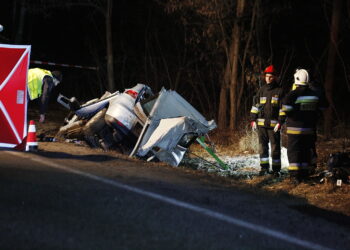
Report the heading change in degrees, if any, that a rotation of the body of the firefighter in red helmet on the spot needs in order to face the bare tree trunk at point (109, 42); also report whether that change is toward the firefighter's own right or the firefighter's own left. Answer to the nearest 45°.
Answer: approximately 135° to the firefighter's own right

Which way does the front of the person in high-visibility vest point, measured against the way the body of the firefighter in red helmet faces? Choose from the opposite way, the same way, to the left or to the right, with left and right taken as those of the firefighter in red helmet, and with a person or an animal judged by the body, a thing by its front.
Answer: to the left

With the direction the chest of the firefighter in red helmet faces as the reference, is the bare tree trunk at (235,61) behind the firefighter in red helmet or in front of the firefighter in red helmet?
behind

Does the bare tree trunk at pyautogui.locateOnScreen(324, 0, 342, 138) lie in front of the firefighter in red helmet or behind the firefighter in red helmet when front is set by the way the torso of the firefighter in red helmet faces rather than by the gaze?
behind

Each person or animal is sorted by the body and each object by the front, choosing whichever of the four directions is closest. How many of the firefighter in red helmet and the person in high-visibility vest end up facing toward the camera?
1

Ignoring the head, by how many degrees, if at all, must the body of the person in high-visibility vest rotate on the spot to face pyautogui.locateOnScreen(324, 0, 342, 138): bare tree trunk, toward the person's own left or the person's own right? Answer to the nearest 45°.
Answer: approximately 45° to the person's own left

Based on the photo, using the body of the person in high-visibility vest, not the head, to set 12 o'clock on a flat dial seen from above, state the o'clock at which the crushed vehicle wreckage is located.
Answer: The crushed vehicle wreckage is roughly at 1 o'clock from the person in high-visibility vest.

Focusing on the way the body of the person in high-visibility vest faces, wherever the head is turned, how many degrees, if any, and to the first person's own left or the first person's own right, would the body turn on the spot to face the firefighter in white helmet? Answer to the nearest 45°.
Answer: approximately 45° to the first person's own right

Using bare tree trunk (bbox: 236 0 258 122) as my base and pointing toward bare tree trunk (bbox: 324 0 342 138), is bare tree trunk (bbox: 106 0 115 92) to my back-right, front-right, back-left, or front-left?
back-left

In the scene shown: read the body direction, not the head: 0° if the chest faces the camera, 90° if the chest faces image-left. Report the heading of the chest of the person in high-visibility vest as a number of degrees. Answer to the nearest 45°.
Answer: approximately 270°

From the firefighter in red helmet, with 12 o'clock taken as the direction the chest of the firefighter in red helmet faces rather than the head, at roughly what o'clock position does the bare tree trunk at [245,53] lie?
The bare tree trunk is roughly at 6 o'clock from the firefighter in red helmet.
